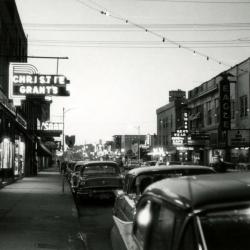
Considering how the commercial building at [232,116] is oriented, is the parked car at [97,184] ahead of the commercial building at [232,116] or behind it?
ahead

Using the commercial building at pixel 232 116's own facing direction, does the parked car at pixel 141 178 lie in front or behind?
in front

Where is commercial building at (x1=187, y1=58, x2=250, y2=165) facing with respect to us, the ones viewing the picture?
facing the viewer and to the left of the viewer
